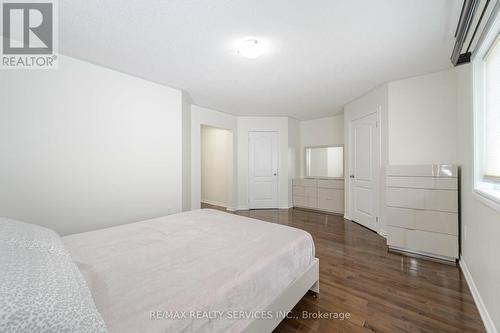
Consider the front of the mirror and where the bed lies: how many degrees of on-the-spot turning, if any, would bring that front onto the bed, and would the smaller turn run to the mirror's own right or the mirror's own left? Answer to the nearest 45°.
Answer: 0° — it already faces it

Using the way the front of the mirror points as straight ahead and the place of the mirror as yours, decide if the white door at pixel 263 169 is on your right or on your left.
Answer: on your right

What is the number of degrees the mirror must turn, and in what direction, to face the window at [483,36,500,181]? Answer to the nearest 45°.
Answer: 0° — it already faces it

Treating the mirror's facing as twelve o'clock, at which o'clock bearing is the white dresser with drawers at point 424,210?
The white dresser with drawers is roughly at 11 o'clock from the mirror.

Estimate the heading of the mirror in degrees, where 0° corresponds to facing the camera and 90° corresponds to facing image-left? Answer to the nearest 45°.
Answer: approximately 0°
